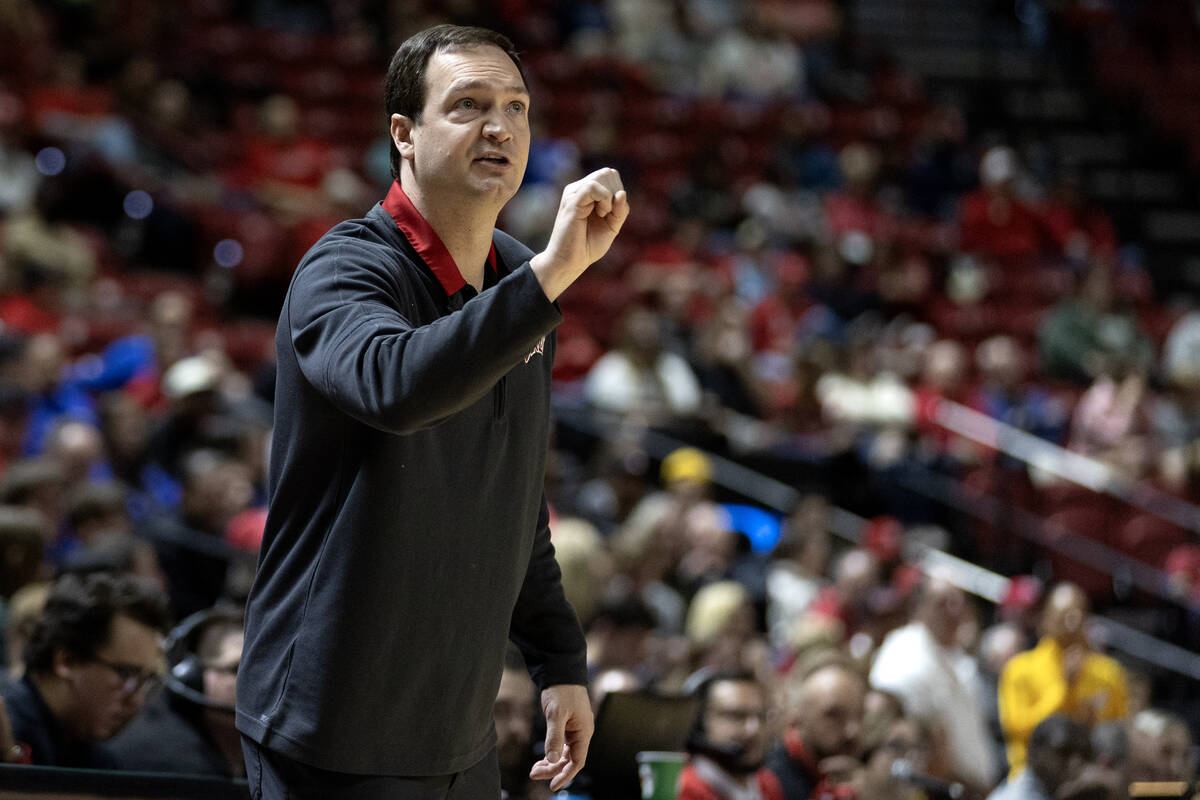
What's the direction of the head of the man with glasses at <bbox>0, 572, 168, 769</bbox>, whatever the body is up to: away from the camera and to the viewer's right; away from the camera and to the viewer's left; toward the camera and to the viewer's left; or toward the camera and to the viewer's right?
toward the camera and to the viewer's right

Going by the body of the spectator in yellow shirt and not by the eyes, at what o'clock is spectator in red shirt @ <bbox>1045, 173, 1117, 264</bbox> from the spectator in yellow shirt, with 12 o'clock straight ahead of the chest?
The spectator in red shirt is roughly at 6 o'clock from the spectator in yellow shirt.

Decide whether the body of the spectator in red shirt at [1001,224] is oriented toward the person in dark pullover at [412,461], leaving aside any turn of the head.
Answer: yes

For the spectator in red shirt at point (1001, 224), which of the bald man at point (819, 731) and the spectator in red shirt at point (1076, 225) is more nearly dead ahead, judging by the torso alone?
the bald man

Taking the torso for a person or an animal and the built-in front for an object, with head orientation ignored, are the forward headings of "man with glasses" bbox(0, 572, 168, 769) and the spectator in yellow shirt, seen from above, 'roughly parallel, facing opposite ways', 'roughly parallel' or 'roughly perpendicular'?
roughly perpendicular

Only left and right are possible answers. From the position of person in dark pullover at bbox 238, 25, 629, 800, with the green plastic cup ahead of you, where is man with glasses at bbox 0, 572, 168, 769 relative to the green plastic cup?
left

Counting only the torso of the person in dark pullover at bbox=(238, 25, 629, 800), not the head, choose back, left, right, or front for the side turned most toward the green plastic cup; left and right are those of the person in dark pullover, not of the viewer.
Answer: left

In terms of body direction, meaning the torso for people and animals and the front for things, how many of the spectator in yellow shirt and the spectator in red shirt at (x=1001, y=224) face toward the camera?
2

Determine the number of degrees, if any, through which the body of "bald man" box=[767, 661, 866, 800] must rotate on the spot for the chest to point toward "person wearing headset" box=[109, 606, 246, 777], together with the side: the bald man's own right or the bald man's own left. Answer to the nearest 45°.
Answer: approximately 90° to the bald man's own right

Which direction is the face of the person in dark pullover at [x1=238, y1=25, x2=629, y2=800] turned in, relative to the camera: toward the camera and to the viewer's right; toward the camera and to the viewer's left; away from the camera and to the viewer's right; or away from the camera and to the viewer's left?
toward the camera and to the viewer's right

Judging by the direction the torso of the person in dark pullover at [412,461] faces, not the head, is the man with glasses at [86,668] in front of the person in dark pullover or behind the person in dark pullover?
behind
